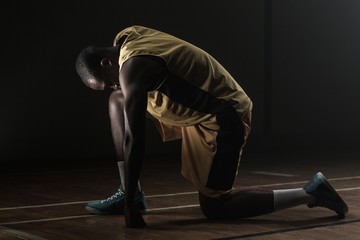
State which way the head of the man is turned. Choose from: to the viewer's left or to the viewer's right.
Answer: to the viewer's left

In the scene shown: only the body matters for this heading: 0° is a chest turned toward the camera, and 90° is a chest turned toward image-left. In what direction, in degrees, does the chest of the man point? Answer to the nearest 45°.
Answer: approximately 90°
